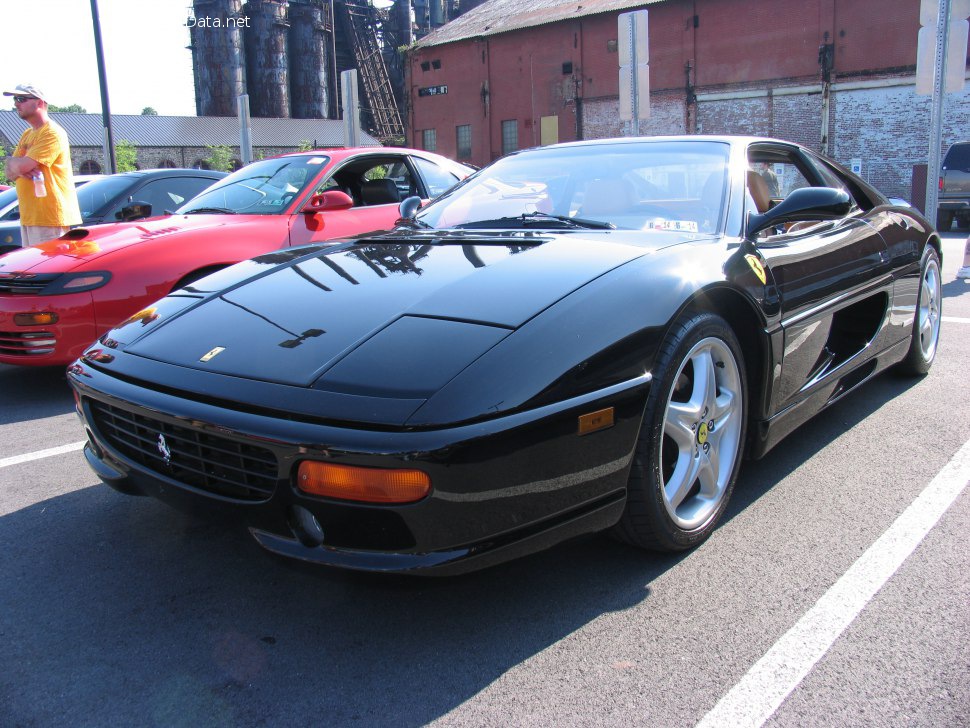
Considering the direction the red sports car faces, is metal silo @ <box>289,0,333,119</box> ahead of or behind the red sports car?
behind

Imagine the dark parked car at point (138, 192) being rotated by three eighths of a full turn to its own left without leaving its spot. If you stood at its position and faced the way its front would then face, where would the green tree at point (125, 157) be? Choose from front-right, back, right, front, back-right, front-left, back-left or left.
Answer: left

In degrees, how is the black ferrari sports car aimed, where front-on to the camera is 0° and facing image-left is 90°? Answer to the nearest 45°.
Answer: approximately 45°

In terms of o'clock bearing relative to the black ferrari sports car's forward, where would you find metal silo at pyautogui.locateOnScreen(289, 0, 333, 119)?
The metal silo is roughly at 4 o'clock from the black ferrari sports car.

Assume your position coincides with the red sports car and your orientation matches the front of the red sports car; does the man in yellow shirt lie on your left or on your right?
on your right

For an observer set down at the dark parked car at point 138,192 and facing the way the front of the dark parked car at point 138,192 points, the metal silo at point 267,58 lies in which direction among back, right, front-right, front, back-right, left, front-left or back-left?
back-right

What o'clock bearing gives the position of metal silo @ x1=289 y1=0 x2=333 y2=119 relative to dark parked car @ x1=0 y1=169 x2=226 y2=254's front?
The metal silo is roughly at 5 o'clock from the dark parked car.

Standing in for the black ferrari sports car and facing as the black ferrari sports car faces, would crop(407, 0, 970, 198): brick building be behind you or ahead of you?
behind

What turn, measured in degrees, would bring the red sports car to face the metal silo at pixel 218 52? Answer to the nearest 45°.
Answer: approximately 135° to its right

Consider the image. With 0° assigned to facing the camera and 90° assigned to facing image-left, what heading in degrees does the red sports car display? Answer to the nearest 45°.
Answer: approximately 45°
